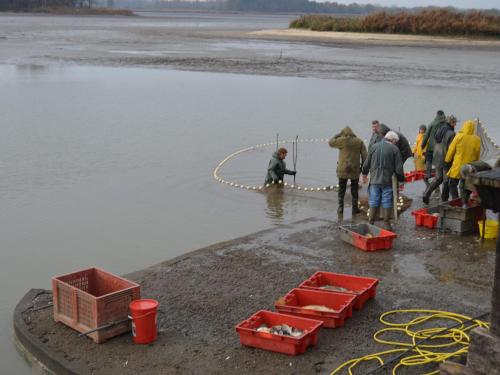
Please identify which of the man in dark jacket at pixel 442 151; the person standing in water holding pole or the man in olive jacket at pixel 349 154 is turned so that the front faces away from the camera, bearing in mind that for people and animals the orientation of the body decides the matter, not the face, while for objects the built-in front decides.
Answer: the man in olive jacket at pixel 349 154

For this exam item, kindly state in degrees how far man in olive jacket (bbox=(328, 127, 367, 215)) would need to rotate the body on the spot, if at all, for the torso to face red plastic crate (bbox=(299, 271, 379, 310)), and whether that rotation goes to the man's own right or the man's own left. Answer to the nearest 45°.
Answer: approximately 180°

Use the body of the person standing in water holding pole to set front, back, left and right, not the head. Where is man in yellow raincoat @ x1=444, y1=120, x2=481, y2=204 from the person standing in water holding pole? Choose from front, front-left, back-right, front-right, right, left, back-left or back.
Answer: front-right

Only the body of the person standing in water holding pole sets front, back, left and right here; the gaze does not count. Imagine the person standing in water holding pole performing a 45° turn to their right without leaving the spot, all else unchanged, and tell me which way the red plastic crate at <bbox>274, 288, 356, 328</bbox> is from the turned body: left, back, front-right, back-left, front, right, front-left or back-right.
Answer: front-right

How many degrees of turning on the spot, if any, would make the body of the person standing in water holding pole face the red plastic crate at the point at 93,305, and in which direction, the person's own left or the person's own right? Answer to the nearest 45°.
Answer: approximately 90° to the person's own right

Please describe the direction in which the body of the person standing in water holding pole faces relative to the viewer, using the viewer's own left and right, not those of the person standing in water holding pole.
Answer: facing to the right of the viewer

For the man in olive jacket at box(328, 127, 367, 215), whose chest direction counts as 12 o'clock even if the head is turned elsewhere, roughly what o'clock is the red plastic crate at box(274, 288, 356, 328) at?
The red plastic crate is roughly at 6 o'clock from the man in olive jacket.

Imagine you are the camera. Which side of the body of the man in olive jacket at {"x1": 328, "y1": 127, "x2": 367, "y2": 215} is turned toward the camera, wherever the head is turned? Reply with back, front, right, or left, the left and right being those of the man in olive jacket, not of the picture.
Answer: back

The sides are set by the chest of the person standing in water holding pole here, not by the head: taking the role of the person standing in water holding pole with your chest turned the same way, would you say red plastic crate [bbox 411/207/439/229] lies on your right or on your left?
on your right

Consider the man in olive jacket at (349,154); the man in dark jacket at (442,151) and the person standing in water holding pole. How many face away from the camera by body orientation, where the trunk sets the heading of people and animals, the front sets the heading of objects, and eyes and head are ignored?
1
